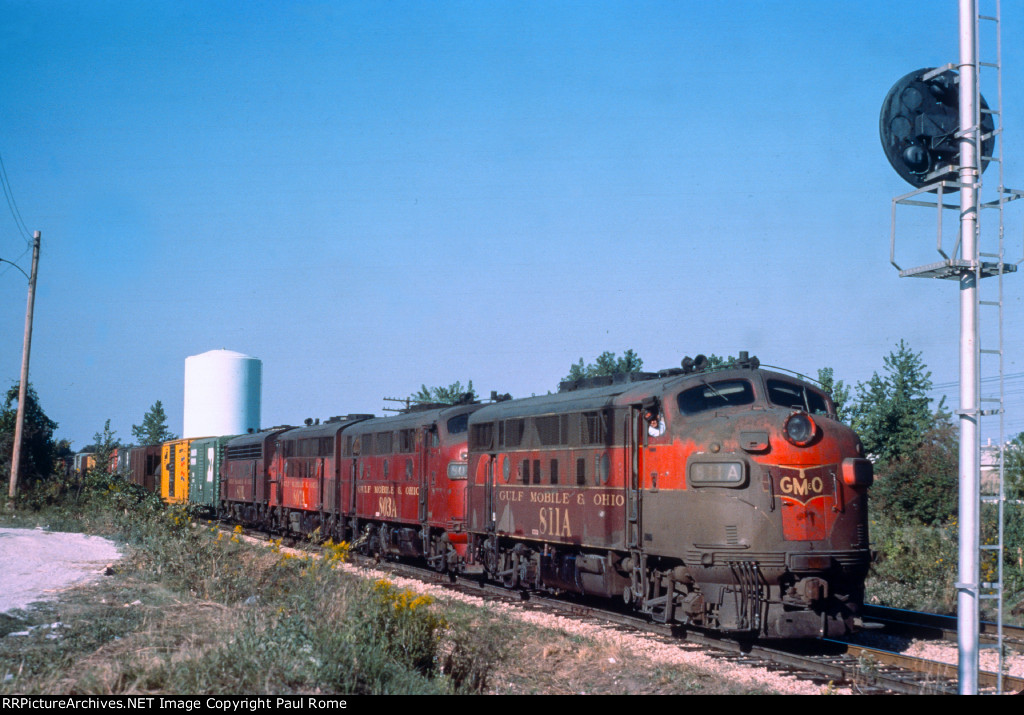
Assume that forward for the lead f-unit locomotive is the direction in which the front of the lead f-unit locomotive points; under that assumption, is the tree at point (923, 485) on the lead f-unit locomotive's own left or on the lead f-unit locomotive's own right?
on the lead f-unit locomotive's own left

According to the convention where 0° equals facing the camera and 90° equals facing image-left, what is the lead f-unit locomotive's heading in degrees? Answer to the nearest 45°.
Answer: approximately 315°

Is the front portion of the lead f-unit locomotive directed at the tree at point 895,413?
no

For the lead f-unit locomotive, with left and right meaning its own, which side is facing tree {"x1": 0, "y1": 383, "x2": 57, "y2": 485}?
back

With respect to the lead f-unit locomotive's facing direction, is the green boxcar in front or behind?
behind

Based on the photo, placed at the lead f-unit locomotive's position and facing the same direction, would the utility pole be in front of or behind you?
behind
